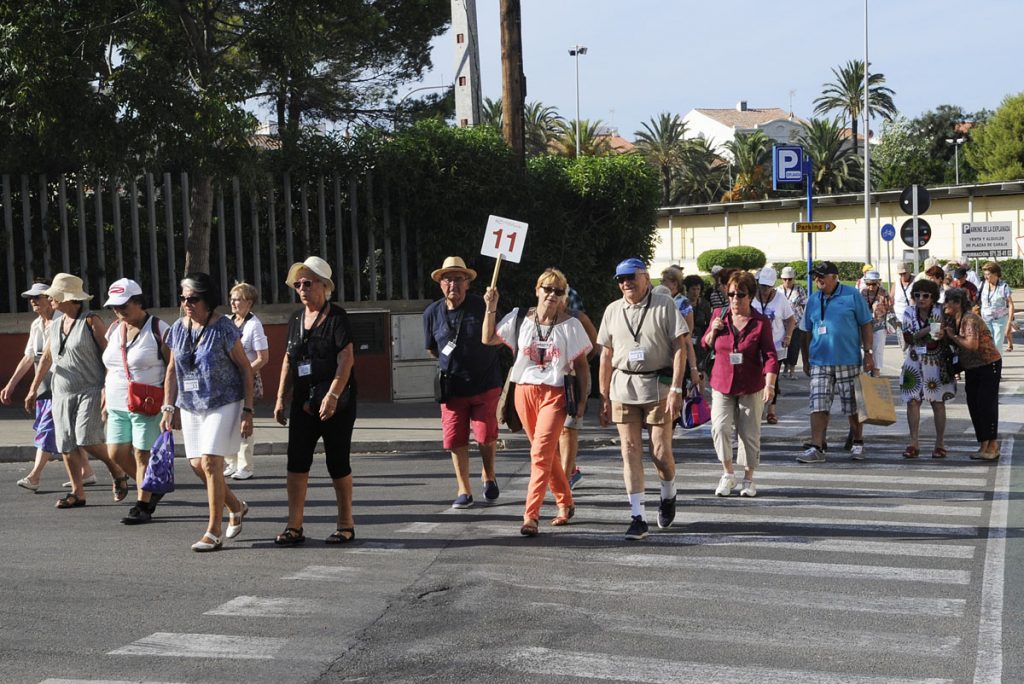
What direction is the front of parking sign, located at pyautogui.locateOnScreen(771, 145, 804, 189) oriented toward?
toward the camera

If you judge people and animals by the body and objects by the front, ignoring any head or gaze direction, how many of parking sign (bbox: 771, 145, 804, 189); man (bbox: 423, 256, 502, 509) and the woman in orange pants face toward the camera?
3

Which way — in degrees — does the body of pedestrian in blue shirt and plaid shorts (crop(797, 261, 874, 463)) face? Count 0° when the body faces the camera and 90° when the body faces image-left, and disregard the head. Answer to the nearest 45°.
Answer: approximately 45°

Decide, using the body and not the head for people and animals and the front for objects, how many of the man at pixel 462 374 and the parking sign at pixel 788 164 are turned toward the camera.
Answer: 2

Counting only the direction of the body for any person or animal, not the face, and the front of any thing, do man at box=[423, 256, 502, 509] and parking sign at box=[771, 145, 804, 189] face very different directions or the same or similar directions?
same or similar directions

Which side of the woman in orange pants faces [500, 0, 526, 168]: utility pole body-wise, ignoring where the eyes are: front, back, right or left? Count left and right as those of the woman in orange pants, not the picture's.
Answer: back

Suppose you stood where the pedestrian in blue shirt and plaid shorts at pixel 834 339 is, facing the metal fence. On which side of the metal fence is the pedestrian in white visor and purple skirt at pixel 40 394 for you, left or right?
left

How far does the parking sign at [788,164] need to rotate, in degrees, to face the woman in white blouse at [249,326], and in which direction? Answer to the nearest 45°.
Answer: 0° — it already faces them

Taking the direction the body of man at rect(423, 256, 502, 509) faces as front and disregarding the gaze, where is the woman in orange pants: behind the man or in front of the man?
in front

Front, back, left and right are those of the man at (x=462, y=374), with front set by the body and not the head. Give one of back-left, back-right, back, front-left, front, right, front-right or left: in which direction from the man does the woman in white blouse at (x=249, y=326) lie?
back-right

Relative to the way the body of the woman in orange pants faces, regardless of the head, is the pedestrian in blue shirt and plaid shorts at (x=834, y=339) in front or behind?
behind

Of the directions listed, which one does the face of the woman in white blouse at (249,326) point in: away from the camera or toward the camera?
toward the camera

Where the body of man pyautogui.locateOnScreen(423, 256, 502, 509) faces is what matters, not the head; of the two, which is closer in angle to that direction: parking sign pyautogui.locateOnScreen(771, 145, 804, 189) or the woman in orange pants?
the woman in orange pants

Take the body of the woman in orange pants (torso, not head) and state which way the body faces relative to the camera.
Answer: toward the camera

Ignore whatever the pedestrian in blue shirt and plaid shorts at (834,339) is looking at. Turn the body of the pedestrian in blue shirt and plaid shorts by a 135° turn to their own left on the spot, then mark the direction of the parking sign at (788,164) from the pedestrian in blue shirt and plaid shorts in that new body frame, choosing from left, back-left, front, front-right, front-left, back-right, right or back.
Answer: left

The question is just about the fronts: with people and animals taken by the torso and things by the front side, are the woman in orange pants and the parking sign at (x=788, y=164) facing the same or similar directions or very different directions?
same or similar directions

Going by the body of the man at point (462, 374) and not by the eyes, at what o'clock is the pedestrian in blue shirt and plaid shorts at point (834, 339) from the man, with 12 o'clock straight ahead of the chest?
The pedestrian in blue shirt and plaid shorts is roughly at 8 o'clock from the man.
